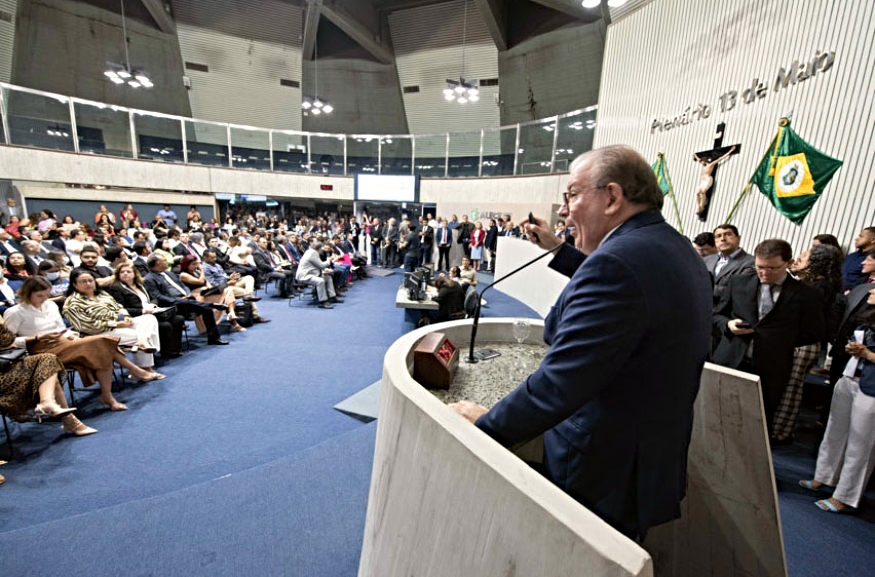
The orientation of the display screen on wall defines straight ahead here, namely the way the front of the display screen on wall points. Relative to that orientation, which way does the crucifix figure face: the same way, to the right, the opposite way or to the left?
to the right

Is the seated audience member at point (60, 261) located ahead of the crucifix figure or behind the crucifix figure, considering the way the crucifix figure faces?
ahead

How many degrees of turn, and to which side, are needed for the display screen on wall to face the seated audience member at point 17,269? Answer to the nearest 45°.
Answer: approximately 45° to its right

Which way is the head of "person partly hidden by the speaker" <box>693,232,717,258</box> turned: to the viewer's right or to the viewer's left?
to the viewer's left

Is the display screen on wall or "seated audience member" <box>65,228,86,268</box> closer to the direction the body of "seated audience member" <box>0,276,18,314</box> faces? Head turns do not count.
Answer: the display screen on wall

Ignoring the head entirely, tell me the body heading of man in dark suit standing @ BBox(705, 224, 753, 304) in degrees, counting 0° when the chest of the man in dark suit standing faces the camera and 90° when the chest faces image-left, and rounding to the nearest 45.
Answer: approximately 45°

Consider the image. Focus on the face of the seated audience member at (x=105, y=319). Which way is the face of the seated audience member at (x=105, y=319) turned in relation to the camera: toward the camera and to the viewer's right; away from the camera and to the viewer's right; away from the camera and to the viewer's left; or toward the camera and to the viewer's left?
toward the camera and to the viewer's right

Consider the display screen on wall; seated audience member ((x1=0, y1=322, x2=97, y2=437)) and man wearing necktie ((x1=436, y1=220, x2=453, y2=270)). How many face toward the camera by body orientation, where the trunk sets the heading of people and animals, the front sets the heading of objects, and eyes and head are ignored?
2

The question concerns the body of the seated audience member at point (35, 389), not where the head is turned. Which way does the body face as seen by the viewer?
to the viewer's right

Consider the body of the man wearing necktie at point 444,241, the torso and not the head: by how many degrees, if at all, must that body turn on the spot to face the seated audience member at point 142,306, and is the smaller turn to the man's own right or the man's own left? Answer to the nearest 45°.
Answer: approximately 45° to the man's own right

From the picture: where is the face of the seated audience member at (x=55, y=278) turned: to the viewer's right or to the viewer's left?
to the viewer's right

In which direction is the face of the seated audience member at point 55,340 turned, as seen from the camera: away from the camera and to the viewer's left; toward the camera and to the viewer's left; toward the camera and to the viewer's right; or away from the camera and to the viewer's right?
toward the camera and to the viewer's right
